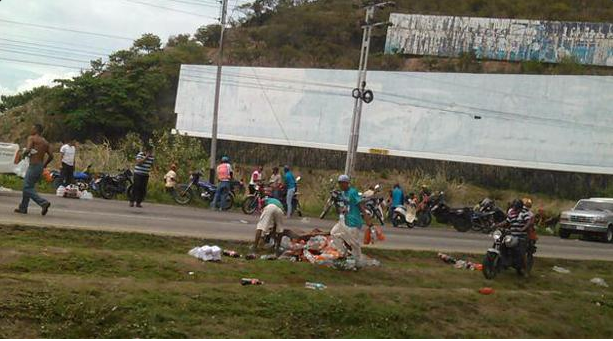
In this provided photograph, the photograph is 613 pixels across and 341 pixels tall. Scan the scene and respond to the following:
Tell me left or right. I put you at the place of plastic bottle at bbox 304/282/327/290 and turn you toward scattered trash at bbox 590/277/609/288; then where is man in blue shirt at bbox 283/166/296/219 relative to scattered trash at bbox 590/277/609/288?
left

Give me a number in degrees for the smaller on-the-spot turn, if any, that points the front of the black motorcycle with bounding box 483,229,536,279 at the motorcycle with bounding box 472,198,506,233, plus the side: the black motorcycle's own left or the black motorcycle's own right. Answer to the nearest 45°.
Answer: approximately 135° to the black motorcycle's own right

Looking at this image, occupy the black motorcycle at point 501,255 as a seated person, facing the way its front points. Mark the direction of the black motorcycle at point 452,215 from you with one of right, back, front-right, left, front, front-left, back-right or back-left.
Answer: back-right

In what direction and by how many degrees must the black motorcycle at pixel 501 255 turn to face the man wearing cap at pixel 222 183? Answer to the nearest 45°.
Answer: approximately 90° to its right

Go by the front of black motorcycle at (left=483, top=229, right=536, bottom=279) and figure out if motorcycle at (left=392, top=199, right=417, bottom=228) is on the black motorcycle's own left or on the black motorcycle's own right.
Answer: on the black motorcycle's own right

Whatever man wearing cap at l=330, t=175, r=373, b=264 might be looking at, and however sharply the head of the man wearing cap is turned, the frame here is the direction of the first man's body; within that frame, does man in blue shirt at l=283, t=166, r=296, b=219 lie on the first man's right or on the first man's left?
on the first man's right

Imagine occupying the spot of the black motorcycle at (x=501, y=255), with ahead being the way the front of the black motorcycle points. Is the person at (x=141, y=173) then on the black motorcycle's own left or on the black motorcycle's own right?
on the black motorcycle's own right
